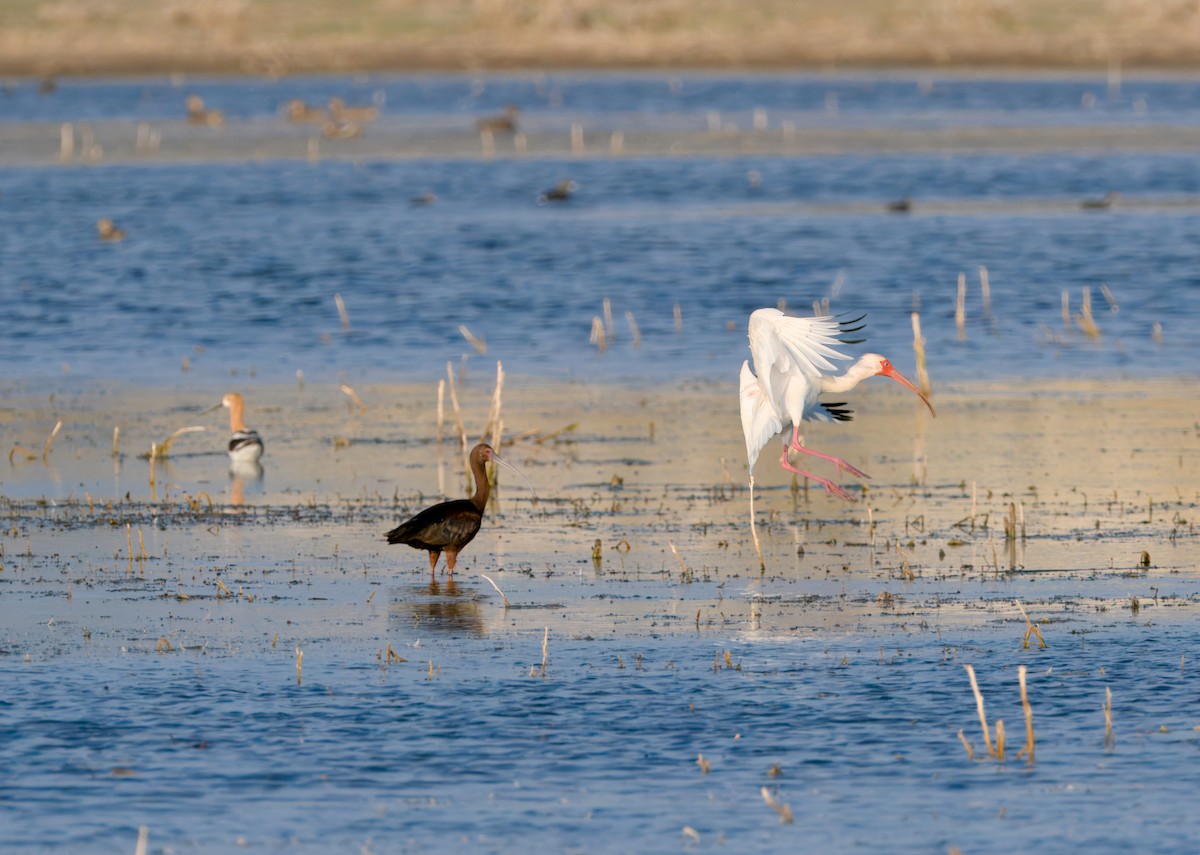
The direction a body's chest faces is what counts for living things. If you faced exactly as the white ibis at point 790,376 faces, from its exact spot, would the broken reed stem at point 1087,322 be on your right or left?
on your left

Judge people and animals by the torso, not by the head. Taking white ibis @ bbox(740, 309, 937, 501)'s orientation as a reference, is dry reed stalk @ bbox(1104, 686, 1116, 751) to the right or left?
on its right

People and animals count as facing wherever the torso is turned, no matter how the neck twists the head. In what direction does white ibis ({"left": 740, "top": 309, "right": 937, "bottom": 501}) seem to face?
to the viewer's right

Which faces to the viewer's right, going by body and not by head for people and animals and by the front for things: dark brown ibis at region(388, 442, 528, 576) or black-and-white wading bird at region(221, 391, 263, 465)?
the dark brown ibis

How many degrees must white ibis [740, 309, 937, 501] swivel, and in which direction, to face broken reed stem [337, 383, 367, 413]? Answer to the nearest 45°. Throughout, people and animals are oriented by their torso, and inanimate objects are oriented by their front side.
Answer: approximately 135° to its left

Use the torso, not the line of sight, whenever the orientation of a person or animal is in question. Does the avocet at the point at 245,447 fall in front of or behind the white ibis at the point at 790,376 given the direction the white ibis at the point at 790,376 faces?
behind

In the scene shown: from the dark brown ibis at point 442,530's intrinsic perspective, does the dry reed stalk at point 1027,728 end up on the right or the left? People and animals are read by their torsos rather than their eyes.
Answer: on its right

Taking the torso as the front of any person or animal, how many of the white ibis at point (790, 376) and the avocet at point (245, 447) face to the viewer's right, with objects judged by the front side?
1

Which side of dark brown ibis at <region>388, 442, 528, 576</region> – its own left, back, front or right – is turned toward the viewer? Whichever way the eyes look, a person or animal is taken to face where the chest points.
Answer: right
